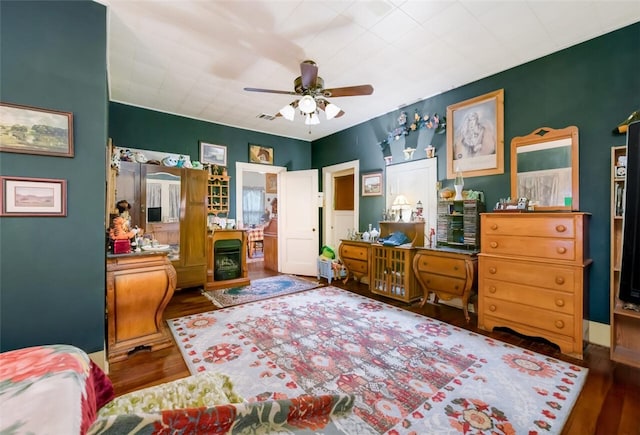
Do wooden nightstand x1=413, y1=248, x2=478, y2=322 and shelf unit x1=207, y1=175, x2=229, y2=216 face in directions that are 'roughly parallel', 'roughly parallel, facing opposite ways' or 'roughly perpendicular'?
roughly perpendicular

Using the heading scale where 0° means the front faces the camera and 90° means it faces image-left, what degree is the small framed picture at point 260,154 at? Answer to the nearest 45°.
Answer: approximately 315°

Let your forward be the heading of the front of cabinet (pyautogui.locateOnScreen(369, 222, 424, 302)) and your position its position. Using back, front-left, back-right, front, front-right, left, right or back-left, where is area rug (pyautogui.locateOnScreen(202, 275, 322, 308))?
front-right

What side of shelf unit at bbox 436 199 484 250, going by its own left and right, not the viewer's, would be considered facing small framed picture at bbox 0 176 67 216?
front

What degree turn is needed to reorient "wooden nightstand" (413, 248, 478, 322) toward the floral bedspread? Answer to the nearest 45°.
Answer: approximately 45° to its left

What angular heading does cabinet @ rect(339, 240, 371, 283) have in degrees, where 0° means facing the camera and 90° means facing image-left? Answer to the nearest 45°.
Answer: approximately 45°

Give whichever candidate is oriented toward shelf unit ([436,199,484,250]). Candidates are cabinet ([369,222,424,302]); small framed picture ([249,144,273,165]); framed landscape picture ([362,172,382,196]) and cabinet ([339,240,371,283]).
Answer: the small framed picture

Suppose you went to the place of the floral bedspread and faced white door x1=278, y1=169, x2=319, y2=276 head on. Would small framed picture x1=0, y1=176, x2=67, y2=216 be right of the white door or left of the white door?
left
